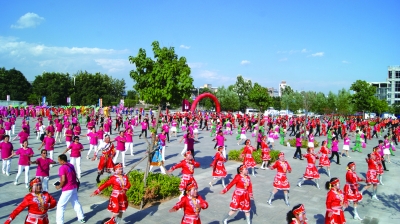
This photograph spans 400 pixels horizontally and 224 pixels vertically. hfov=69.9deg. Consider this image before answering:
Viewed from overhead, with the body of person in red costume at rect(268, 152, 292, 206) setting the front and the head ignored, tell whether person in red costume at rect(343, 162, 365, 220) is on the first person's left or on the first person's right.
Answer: on the first person's left

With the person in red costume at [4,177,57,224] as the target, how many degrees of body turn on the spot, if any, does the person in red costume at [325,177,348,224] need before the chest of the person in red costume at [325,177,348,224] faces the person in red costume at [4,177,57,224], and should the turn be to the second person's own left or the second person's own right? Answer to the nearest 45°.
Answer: approximately 90° to the second person's own right

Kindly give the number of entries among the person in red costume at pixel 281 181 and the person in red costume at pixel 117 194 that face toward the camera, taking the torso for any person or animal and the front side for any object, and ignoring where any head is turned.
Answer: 2

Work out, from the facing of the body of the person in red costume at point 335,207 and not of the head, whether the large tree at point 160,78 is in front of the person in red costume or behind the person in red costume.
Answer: behind

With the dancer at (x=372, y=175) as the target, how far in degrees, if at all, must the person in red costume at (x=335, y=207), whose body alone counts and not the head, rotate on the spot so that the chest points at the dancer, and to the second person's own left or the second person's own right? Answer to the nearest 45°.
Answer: approximately 135° to the second person's own left

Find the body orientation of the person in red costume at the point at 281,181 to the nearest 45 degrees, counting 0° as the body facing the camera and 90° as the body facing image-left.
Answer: approximately 0°

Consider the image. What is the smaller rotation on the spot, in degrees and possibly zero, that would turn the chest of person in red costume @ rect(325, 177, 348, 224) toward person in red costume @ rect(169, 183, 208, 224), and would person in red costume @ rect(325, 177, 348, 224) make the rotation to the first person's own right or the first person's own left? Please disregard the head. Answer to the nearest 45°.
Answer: approximately 90° to the first person's own right

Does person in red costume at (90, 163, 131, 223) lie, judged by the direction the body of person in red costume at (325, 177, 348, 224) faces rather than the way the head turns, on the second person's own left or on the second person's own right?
on the second person's own right

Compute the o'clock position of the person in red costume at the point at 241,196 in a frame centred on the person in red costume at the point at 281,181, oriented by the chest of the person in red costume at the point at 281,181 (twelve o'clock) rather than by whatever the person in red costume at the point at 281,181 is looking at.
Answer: the person in red costume at the point at 241,196 is roughly at 1 o'clock from the person in red costume at the point at 281,181.

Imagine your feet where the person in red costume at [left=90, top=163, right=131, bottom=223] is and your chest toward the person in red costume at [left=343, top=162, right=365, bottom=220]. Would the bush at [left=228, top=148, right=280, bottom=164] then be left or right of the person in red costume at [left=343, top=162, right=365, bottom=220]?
left
